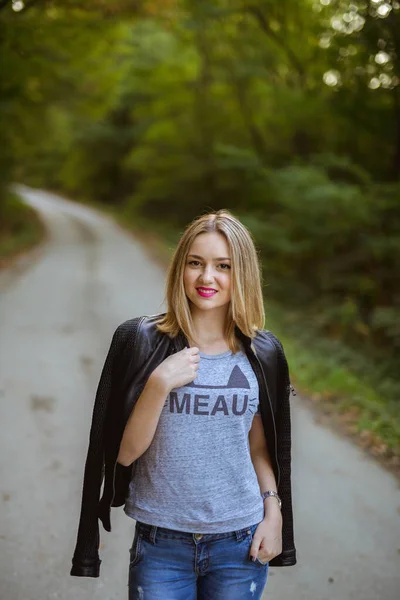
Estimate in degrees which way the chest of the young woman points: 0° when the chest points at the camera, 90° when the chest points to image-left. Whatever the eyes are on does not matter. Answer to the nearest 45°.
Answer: approximately 0°
